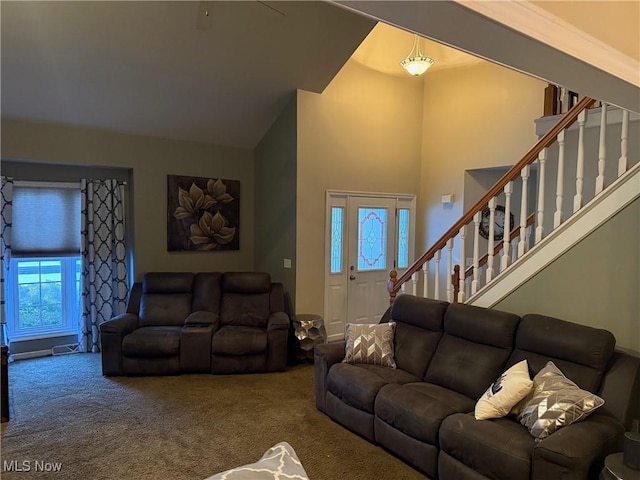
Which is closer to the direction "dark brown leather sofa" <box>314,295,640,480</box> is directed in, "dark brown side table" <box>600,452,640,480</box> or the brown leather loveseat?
the brown leather loveseat

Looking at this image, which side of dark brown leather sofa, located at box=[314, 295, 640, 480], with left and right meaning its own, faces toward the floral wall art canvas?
right

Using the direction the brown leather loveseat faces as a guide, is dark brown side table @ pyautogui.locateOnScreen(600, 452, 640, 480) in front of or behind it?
in front

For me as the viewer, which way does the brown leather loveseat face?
facing the viewer

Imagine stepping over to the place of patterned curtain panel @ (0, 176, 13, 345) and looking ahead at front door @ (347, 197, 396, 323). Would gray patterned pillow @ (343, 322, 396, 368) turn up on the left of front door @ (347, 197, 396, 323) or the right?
right

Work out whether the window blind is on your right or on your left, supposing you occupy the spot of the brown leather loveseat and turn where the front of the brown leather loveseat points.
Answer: on your right

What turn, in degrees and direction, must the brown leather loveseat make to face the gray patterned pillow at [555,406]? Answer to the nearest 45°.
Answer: approximately 45° to its left

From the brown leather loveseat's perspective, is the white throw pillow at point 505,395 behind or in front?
in front

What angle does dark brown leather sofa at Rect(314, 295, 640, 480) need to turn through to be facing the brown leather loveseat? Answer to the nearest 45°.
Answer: approximately 45° to its right

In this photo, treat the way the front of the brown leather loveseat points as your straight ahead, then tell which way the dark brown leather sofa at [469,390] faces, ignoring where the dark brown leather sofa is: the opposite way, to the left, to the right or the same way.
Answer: to the right

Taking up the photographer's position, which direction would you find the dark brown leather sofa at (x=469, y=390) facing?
facing the viewer and to the left of the viewer

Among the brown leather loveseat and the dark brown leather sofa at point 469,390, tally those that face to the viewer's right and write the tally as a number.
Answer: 0
